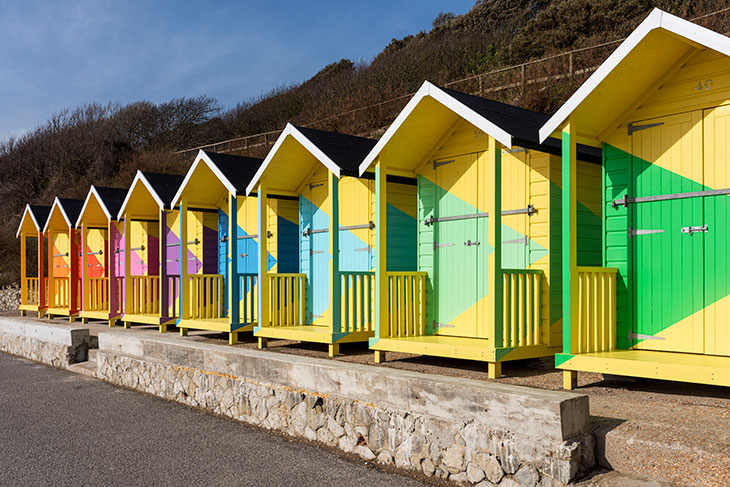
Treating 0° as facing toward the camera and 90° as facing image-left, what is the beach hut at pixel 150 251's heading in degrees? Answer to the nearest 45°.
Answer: approximately 45°

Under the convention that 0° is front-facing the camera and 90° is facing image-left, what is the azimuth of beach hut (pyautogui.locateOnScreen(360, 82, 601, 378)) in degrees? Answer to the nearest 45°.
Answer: approximately 45°

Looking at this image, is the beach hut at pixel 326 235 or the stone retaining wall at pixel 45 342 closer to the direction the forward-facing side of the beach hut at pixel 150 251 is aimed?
the stone retaining wall

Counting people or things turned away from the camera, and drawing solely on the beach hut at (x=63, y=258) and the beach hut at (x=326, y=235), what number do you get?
0

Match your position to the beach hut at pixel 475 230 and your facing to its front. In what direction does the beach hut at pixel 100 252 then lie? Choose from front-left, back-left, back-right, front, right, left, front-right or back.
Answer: right

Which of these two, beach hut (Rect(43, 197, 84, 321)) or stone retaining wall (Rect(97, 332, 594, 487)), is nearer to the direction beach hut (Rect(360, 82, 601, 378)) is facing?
the stone retaining wall

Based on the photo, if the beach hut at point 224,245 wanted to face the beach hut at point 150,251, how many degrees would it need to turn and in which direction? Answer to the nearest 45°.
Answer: approximately 90° to its right
